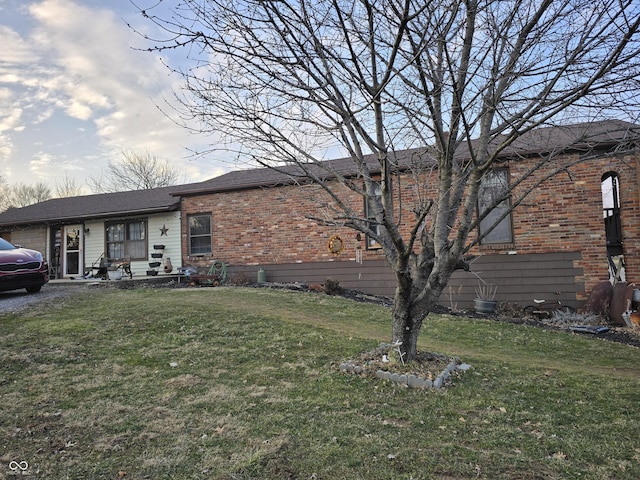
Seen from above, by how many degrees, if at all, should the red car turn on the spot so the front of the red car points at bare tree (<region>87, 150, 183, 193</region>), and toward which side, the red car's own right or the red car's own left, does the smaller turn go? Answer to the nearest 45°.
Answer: approximately 135° to the red car's own left

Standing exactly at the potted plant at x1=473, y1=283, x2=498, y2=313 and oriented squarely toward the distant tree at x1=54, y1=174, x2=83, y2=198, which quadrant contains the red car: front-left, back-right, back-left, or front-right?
front-left

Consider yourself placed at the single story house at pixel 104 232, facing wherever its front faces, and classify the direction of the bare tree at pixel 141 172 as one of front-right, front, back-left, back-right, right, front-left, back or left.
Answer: back-right

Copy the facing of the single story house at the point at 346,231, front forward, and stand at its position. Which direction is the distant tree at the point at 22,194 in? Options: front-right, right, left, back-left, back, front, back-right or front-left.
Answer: right

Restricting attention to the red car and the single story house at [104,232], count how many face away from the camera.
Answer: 0

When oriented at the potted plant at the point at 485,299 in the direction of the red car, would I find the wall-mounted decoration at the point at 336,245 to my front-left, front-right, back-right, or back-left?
front-right

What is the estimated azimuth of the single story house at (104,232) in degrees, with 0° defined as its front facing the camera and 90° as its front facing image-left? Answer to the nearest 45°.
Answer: approximately 45°

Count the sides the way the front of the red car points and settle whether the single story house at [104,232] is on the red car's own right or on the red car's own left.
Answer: on the red car's own left

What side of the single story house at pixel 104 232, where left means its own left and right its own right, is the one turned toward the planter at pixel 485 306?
left
